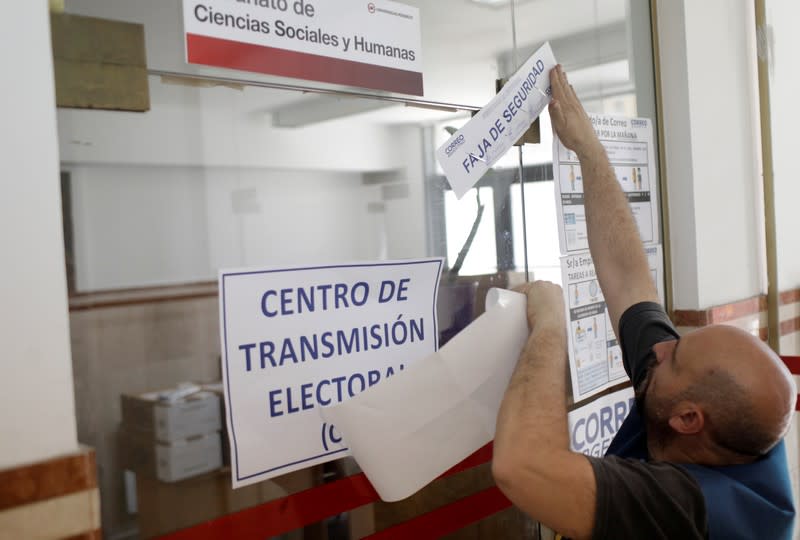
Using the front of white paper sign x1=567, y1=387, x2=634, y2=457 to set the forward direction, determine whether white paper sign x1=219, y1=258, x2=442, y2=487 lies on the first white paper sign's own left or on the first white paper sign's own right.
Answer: on the first white paper sign's own right

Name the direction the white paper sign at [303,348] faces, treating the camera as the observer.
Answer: facing the viewer and to the right of the viewer

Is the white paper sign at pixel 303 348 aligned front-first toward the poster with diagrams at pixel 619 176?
no

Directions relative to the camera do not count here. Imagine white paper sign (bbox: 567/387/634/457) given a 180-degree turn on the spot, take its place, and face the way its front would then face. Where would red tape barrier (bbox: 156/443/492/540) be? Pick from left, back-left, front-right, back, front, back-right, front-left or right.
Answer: left

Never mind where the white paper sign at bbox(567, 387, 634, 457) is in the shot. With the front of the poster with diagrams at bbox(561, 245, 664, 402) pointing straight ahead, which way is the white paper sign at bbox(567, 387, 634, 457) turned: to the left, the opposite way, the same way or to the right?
the same way

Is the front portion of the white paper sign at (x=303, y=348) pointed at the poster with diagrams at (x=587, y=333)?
no

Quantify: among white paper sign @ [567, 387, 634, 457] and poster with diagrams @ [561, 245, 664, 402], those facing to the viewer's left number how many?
0

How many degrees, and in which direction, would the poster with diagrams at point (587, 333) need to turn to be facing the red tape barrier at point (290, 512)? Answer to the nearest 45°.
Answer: approximately 90° to its right

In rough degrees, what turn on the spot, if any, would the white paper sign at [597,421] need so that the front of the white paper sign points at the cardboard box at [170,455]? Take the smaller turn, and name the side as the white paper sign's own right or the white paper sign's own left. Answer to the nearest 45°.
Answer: approximately 90° to the white paper sign's own right

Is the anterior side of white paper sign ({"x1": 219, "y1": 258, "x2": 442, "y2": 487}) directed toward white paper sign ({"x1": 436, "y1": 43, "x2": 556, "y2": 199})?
no

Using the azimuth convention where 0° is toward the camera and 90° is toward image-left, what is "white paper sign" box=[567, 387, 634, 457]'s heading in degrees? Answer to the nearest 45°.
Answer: approximately 315°

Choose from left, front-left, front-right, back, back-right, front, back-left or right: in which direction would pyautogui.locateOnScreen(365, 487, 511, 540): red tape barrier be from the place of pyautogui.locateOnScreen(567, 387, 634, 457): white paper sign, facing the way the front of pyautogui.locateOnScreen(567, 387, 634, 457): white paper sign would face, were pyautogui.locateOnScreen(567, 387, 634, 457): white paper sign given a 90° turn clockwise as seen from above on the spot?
front

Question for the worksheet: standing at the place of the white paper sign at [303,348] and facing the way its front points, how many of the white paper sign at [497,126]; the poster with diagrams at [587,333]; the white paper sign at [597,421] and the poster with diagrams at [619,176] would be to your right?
0
